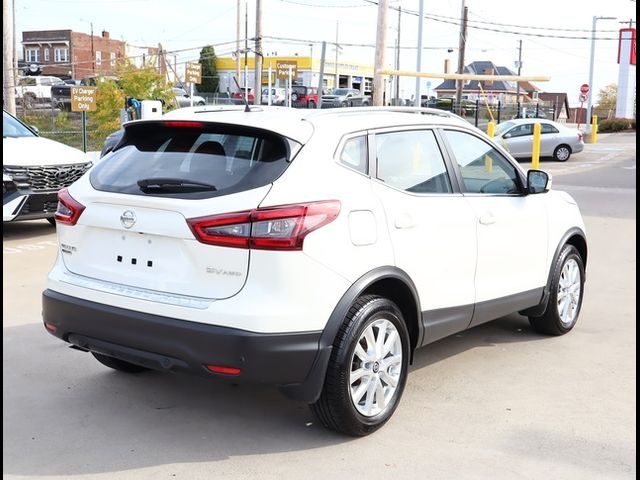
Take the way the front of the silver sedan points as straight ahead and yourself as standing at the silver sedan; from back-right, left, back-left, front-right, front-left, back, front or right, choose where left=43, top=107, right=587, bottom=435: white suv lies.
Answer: left

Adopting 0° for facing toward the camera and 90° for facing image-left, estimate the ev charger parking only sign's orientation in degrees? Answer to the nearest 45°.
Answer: approximately 0°

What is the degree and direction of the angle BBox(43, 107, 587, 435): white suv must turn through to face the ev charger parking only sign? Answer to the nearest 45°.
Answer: approximately 45° to its left

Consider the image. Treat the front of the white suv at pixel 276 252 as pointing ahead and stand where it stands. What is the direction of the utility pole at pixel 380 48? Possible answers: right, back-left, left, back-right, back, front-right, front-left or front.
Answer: front-left

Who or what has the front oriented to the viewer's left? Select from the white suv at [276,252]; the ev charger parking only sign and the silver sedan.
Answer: the silver sedan

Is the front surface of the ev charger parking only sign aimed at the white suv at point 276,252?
yes

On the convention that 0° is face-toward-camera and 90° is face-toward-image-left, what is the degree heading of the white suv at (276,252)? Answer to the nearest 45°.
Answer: approximately 225°

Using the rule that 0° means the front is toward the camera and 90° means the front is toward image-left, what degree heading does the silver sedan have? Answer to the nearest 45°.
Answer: approximately 90°
